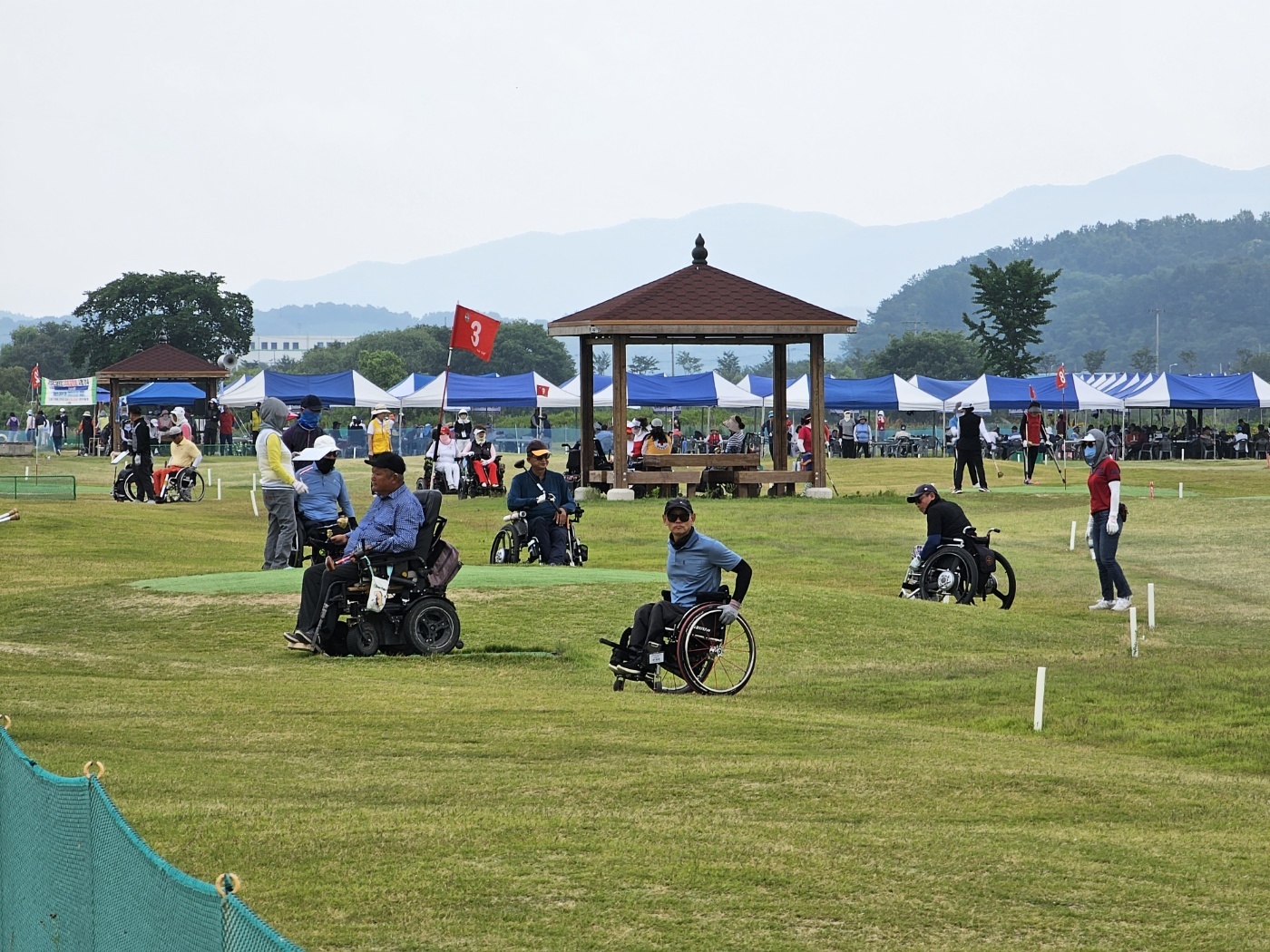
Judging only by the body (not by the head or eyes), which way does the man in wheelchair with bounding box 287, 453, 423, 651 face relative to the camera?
to the viewer's left

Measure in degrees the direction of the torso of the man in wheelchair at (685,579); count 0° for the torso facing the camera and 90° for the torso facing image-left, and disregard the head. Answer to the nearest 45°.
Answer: approximately 45°

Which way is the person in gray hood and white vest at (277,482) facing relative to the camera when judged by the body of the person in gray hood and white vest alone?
to the viewer's right

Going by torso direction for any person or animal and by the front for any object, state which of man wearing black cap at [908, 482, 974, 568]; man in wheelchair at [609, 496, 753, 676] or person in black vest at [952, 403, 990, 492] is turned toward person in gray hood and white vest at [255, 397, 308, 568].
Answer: the man wearing black cap

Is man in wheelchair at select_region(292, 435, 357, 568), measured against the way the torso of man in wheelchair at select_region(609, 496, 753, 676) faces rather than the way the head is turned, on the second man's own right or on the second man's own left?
on the second man's own right

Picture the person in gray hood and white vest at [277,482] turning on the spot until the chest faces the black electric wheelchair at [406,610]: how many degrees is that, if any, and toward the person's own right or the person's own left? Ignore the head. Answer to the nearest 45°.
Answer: approximately 90° to the person's own right

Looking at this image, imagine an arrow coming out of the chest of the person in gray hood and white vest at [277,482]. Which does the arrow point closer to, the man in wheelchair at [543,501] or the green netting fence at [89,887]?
the man in wheelchair

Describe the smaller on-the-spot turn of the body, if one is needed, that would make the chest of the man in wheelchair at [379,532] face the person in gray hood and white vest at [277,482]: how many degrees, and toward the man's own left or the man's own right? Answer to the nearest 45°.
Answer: approximately 90° to the man's own right

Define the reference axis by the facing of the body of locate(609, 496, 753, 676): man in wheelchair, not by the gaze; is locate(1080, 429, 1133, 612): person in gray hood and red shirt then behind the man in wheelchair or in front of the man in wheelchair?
behind

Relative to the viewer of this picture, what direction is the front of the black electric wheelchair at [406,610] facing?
facing to the left of the viewer

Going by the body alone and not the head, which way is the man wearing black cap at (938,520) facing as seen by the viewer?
to the viewer's left
